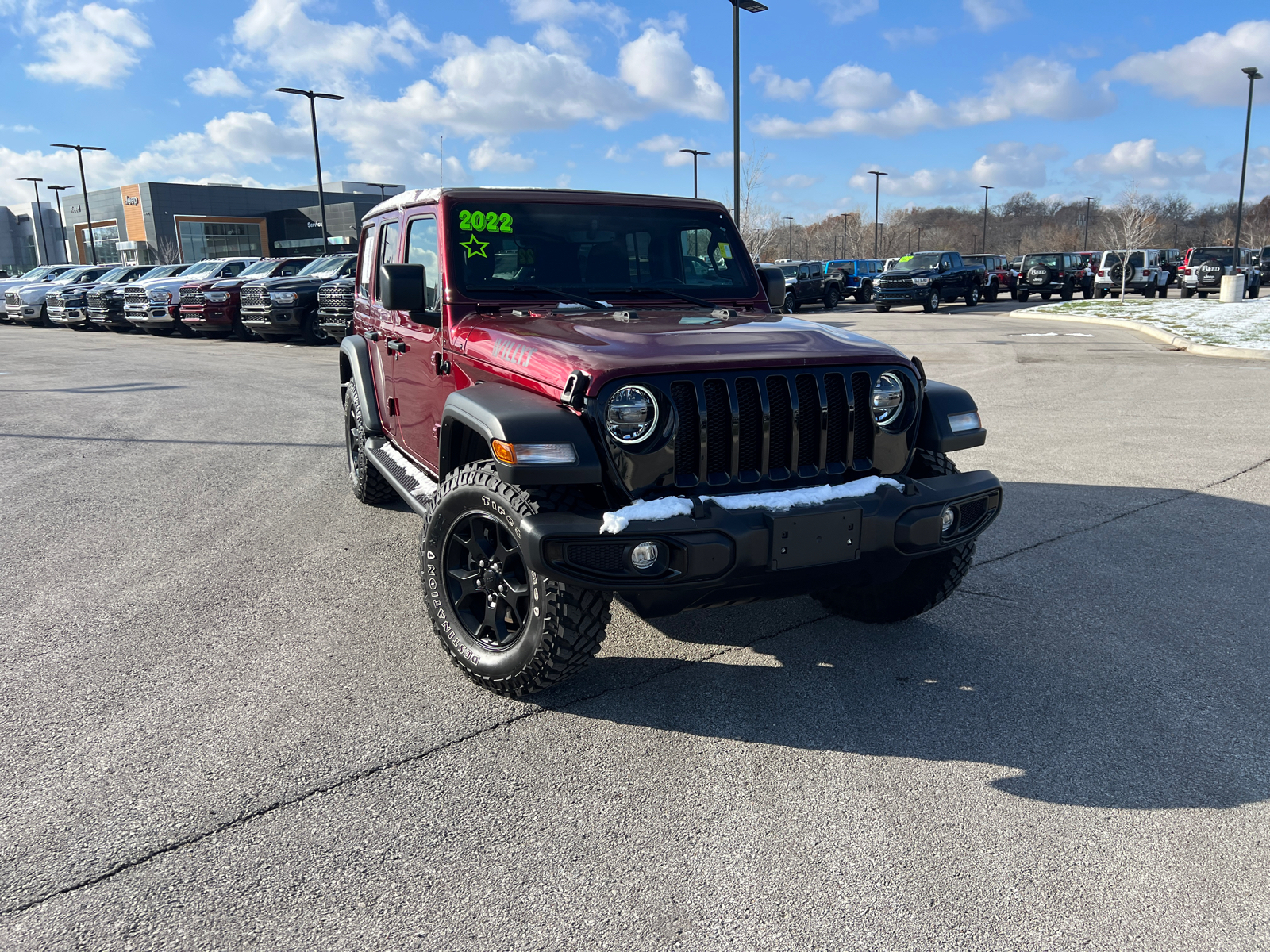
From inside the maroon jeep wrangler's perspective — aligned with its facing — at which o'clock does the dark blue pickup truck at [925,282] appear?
The dark blue pickup truck is roughly at 8 o'clock from the maroon jeep wrangler.

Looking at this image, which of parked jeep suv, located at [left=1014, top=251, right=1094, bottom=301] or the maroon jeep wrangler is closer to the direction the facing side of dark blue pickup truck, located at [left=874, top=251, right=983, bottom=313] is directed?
the maroon jeep wrangler

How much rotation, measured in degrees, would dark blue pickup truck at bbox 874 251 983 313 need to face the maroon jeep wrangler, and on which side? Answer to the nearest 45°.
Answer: approximately 45° to its left

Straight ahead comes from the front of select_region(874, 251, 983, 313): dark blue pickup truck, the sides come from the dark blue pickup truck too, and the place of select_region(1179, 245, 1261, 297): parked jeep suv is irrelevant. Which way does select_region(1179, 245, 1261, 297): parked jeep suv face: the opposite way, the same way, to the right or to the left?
the opposite way

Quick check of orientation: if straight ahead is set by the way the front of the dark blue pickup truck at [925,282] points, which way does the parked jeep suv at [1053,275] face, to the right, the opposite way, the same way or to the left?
the opposite way

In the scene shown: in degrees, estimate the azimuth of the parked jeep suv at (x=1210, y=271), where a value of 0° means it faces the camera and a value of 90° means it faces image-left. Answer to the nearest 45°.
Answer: approximately 225°

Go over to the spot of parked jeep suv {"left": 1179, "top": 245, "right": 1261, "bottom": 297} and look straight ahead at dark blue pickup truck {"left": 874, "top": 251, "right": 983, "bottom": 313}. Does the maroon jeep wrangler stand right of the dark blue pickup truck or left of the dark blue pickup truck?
left

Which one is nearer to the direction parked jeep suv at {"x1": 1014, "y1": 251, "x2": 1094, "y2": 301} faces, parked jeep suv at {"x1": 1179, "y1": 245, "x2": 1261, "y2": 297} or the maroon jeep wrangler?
the parked jeep suv
